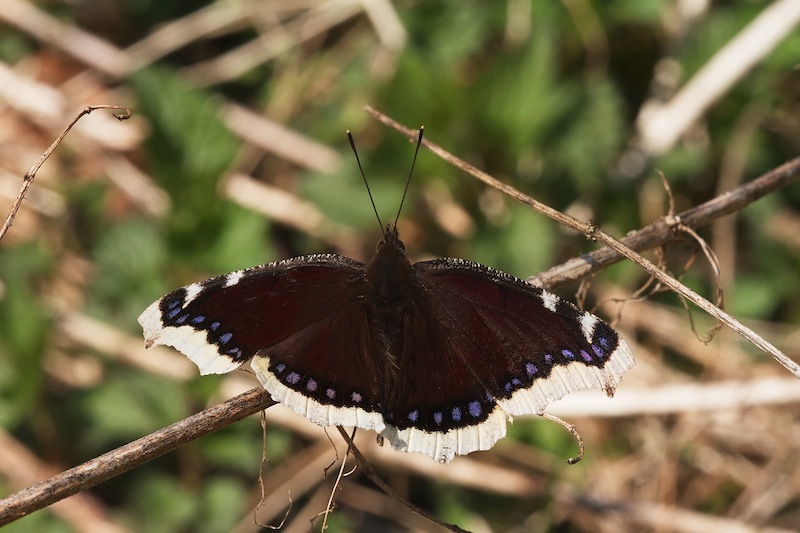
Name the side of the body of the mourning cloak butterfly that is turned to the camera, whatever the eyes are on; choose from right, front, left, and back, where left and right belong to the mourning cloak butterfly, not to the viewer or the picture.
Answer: back
